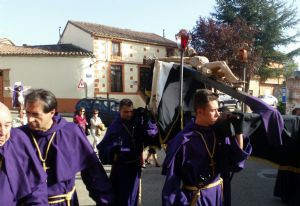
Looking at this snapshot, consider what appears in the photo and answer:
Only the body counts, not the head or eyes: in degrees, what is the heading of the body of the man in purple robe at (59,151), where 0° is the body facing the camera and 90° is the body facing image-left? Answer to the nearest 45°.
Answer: approximately 45°

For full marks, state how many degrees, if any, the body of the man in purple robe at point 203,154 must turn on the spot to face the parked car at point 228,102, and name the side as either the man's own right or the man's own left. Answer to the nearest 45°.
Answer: approximately 135° to the man's own left

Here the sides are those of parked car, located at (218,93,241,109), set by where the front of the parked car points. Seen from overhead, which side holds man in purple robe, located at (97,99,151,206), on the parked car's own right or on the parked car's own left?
on the parked car's own right

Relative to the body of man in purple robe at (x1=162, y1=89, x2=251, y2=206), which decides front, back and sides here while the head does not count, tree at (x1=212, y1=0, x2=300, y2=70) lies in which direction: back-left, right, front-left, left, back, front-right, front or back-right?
back-left

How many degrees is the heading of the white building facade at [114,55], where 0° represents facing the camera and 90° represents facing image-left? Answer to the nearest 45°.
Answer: approximately 315°

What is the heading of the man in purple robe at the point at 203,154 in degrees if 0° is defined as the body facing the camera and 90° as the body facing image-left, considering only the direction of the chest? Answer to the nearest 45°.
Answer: approximately 315°

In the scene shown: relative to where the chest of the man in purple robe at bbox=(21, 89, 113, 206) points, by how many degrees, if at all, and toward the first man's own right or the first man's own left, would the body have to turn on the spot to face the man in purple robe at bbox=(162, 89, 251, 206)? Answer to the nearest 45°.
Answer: approximately 135° to the first man's own left
